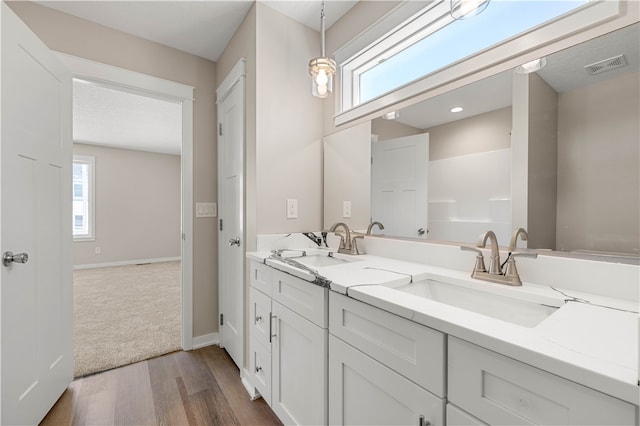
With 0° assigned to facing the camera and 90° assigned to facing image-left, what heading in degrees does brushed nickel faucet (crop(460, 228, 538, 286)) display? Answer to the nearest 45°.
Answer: approximately 45°

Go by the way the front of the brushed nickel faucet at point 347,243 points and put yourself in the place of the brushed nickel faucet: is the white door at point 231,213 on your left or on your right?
on your right

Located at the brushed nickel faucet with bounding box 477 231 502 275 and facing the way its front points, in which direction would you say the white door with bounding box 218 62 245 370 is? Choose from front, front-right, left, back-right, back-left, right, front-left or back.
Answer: front-right

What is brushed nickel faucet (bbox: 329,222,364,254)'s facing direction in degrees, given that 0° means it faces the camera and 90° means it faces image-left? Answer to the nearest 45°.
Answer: approximately 45°

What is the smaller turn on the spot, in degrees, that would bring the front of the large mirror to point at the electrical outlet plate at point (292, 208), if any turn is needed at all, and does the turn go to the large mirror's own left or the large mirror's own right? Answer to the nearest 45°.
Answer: approximately 45° to the large mirror's own right
